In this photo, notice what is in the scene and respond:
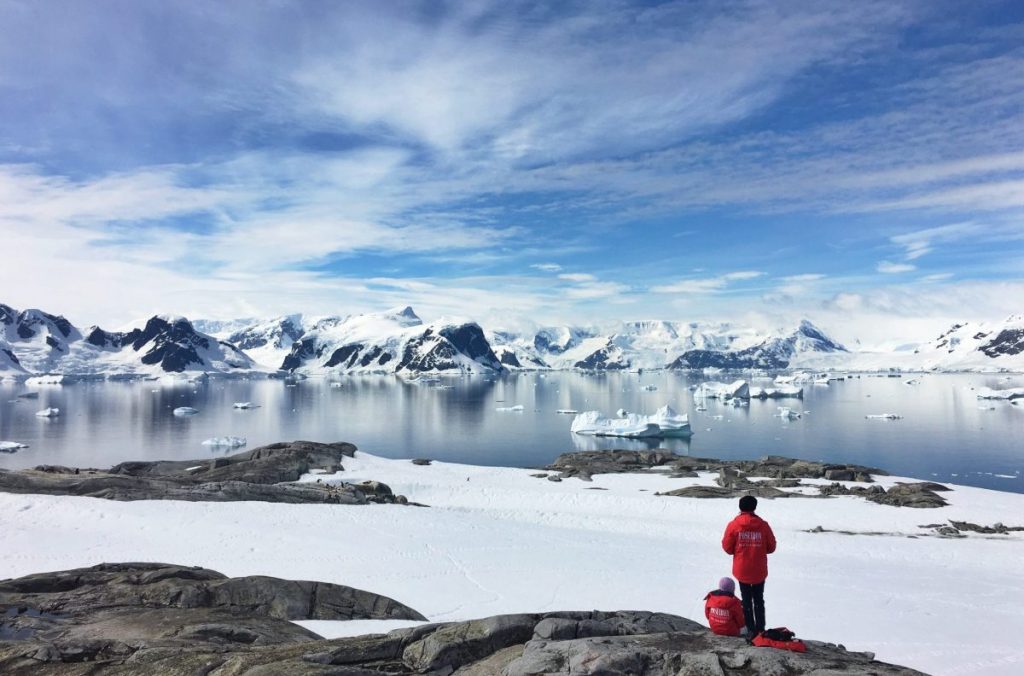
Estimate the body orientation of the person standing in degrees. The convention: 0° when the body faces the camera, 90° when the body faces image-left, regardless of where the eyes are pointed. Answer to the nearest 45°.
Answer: approximately 180°

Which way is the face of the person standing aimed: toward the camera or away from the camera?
away from the camera

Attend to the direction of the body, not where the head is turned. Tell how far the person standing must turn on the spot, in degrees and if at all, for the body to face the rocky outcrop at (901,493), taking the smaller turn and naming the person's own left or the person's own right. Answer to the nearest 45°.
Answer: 0° — they already face it

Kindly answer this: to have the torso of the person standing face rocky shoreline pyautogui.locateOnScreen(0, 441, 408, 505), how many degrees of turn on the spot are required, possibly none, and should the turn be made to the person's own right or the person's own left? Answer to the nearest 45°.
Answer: approximately 45° to the person's own left
